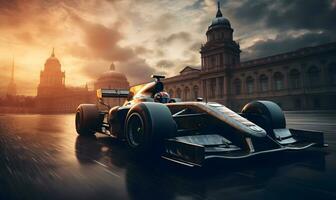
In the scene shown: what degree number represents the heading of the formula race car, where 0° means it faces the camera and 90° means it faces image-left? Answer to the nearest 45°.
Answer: approximately 315°
